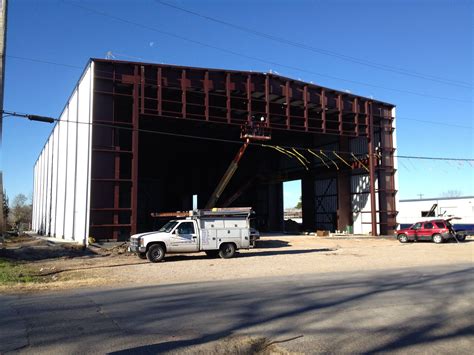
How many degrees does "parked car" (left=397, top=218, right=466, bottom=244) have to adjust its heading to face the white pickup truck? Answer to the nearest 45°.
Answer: approximately 45° to its left

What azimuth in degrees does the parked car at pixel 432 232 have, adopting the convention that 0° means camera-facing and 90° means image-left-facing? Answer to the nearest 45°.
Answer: approximately 90°
